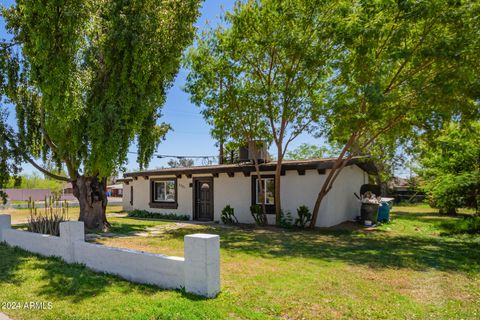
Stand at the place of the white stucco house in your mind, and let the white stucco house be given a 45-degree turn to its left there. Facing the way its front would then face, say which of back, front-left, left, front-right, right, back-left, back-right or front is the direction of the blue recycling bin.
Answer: left

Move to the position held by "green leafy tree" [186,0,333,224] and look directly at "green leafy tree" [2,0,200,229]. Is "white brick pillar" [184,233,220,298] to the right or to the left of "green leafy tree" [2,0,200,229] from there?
left

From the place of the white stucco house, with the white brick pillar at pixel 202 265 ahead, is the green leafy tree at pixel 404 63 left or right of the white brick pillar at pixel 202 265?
left

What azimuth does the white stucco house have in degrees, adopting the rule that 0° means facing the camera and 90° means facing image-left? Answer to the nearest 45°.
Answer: approximately 45°

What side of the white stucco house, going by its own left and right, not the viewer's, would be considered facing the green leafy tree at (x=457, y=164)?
left
